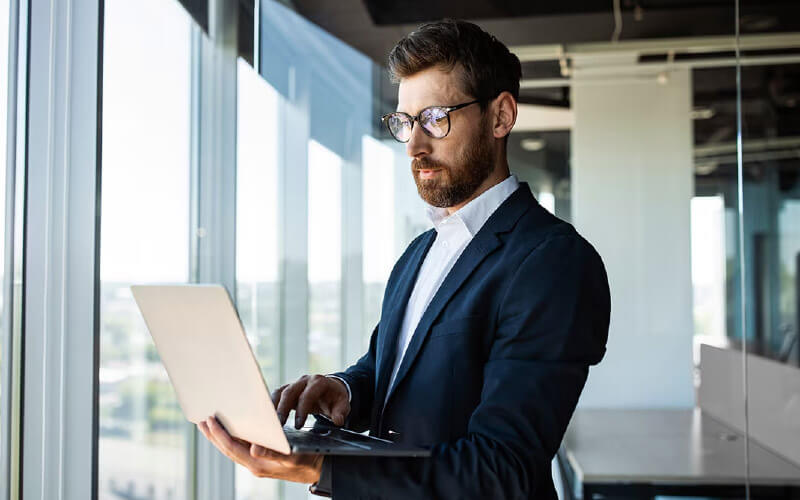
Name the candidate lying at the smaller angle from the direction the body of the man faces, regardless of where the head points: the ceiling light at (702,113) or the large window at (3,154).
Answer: the large window

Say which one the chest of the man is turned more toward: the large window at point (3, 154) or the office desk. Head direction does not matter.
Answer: the large window

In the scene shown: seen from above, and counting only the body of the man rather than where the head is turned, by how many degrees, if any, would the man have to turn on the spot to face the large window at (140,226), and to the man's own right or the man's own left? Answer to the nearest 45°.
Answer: approximately 90° to the man's own right

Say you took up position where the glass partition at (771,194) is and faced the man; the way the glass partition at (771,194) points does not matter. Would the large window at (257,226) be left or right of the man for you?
right

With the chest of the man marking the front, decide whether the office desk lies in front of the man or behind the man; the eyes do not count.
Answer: behind

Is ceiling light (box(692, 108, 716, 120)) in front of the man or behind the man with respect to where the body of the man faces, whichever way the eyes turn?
behind

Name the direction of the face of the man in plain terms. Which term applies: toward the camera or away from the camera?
toward the camera

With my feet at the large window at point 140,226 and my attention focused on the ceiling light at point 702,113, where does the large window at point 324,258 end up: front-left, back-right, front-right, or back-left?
front-left

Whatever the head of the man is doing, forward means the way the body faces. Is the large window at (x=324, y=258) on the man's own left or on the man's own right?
on the man's own right

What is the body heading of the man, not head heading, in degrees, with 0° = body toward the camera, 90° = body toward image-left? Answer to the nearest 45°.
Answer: approximately 45°

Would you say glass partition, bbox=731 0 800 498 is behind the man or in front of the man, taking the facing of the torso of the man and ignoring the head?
behind
